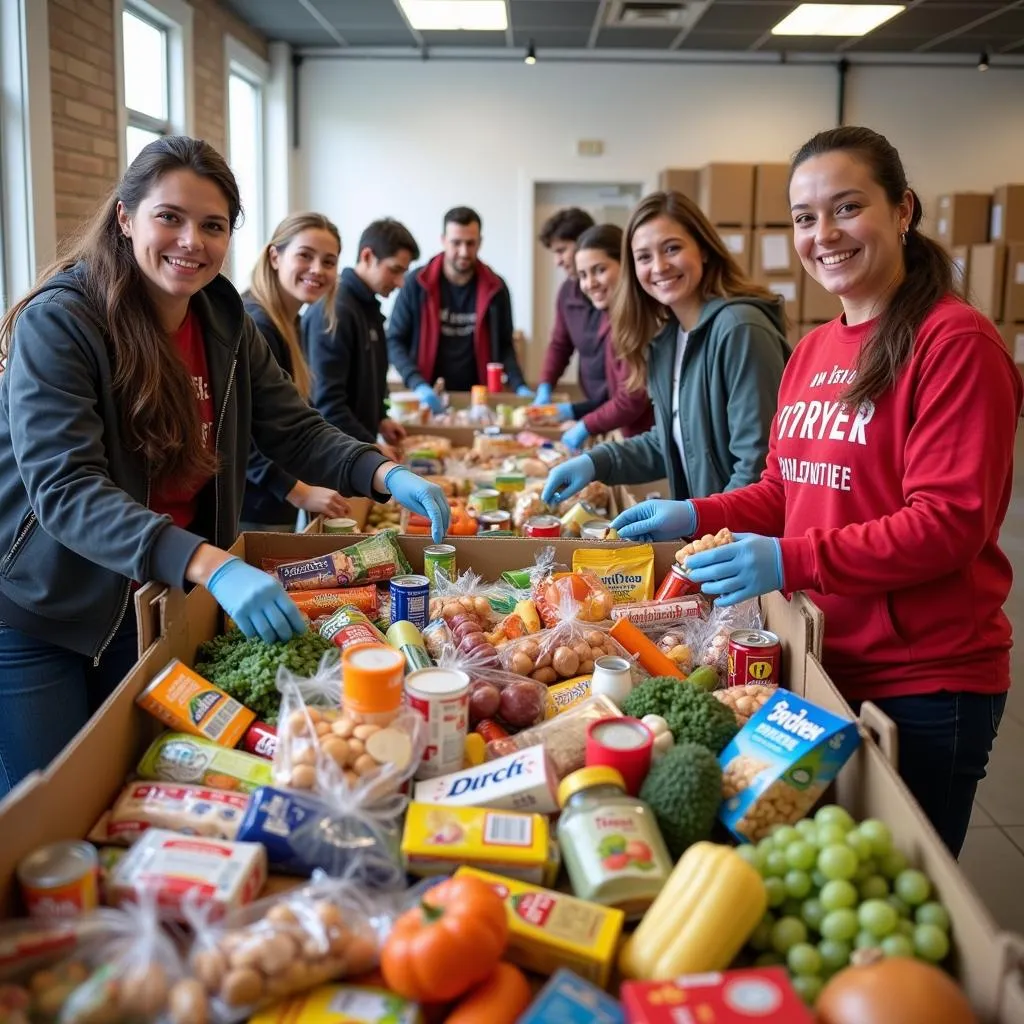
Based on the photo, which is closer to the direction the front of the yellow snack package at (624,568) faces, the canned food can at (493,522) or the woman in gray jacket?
the woman in gray jacket

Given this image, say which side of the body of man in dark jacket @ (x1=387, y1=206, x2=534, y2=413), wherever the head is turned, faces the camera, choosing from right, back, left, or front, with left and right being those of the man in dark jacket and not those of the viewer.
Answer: front

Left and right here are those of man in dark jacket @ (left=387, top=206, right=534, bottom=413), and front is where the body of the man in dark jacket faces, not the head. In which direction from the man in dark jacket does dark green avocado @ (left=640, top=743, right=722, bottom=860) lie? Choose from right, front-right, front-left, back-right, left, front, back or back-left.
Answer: front

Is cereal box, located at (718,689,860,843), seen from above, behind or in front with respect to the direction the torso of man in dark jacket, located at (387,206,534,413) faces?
in front

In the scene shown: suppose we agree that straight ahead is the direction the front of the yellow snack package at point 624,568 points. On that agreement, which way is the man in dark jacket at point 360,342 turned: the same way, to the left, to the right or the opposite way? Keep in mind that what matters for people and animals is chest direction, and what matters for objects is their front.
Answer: to the left

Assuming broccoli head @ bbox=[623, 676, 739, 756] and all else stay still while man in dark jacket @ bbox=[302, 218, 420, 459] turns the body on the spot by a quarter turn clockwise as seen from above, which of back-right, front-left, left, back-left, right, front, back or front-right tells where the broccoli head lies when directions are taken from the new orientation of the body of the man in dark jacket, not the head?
front

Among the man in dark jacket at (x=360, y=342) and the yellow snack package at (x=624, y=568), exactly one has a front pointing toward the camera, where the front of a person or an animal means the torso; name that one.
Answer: the yellow snack package

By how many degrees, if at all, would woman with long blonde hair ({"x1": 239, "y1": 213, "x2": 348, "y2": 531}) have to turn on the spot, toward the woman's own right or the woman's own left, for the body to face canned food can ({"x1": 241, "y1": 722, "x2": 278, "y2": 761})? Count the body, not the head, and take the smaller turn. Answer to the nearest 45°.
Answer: approximately 45° to the woman's own right

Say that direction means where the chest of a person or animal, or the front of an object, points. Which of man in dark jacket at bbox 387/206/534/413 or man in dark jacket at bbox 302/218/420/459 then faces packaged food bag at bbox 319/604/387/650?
man in dark jacket at bbox 387/206/534/413

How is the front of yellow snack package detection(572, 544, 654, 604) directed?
toward the camera

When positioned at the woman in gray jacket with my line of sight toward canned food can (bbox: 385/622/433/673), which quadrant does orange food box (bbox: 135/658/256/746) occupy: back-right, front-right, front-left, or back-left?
front-right

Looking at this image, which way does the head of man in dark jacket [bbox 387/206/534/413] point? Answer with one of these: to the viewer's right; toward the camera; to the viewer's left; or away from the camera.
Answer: toward the camera

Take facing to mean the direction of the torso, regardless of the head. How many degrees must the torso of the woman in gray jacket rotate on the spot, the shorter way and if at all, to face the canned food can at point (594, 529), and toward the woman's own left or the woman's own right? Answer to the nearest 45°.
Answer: approximately 90° to the woman's own left

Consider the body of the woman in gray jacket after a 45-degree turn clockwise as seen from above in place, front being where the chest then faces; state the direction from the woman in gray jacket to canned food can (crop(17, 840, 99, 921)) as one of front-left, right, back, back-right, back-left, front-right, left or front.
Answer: front

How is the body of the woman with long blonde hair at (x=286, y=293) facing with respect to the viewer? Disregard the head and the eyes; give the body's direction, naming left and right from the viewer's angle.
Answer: facing the viewer and to the right of the viewer

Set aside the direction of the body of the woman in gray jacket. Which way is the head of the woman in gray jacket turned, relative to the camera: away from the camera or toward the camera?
toward the camera

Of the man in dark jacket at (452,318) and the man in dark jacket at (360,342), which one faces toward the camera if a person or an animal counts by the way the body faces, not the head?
the man in dark jacket at (452,318)

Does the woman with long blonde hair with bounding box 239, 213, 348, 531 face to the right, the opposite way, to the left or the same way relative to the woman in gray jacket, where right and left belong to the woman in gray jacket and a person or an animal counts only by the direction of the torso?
the same way

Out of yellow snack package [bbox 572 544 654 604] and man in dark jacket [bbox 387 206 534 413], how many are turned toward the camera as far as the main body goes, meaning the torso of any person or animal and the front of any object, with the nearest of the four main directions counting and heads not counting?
2

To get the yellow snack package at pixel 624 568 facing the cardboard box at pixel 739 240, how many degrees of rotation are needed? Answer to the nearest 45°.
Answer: approximately 180°
